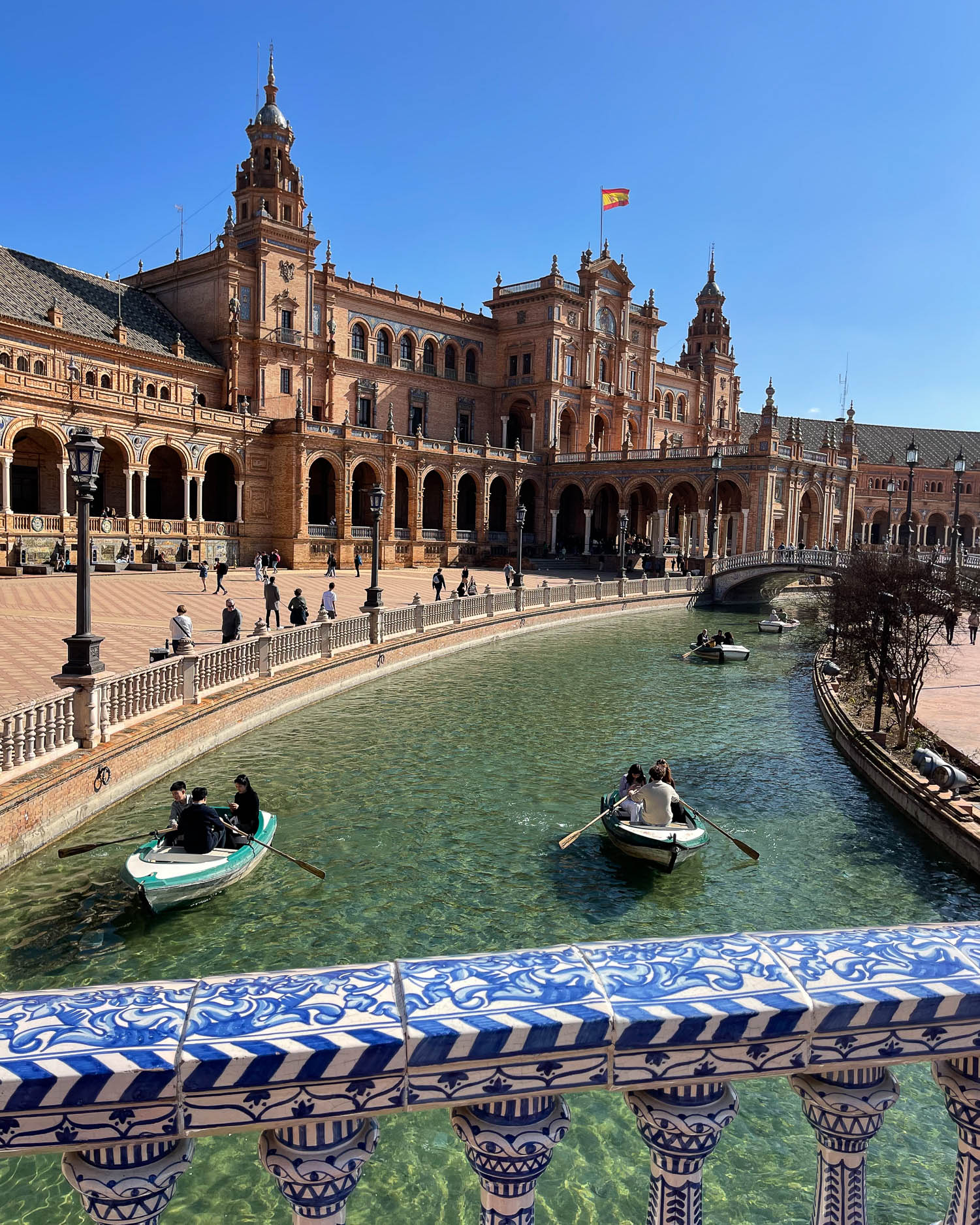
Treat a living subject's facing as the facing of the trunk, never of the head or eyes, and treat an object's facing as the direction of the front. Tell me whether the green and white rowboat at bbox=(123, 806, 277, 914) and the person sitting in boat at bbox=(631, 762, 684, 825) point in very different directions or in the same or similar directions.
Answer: very different directions

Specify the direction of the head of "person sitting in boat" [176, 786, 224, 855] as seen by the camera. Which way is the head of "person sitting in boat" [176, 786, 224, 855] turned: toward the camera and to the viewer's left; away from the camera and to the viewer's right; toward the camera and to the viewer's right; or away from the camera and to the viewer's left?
away from the camera and to the viewer's right

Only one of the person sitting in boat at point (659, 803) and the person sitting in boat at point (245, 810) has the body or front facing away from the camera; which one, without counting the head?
the person sitting in boat at point (659, 803)

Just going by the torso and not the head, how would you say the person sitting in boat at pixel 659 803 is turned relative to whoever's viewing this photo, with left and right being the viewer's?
facing away from the viewer

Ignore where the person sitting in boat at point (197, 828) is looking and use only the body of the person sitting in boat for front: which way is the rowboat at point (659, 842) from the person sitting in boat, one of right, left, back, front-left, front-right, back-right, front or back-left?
front-right

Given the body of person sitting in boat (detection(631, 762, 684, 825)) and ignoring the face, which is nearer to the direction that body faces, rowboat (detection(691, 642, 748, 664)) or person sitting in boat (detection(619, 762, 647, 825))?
the rowboat

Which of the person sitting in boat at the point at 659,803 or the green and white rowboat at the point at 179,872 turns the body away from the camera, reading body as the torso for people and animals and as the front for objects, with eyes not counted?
the person sitting in boat

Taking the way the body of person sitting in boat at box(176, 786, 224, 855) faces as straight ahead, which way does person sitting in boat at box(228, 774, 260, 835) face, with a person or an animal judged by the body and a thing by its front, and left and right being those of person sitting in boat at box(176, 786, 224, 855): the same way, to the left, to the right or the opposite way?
the opposite way

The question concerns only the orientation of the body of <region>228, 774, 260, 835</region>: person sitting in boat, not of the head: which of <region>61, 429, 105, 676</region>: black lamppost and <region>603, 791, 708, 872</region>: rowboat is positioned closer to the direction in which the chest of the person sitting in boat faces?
the black lamppost

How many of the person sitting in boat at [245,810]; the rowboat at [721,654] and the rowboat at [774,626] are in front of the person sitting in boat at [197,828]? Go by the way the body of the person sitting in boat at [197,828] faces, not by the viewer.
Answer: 3

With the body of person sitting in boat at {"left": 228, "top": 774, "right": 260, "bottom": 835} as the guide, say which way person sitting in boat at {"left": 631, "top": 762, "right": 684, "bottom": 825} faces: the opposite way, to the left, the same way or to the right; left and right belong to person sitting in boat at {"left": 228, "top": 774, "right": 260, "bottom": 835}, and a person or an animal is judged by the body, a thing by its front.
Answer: the opposite way

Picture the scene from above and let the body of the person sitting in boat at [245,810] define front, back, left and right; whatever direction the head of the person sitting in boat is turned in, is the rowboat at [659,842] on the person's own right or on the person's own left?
on the person's own left

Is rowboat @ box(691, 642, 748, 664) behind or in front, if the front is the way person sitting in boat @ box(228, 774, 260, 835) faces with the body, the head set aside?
behind

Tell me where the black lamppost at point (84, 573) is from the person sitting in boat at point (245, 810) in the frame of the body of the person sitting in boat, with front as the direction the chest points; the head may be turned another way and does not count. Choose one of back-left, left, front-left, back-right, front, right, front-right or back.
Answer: right

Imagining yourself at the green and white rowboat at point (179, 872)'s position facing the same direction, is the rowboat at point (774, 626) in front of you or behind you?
behind

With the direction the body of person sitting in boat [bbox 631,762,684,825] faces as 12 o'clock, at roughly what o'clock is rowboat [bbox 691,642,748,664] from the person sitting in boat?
The rowboat is roughly at 12 o'clock from the person sitting in boat.
